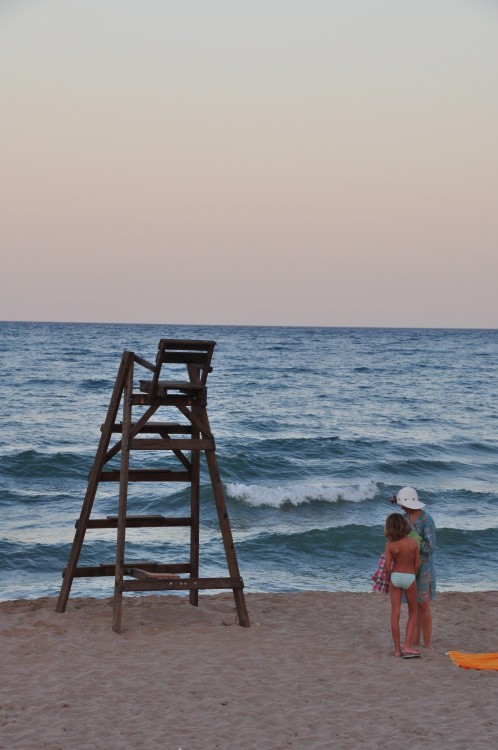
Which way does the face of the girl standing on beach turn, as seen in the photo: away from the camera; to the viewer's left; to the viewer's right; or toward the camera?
away from the camera

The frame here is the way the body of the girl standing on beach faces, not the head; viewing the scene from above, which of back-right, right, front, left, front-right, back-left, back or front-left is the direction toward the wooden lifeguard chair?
left

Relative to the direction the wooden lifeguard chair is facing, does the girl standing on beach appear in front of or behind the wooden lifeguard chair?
behind

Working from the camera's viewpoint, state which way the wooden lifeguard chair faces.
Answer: facing away from the viewer and to the left of the viewer

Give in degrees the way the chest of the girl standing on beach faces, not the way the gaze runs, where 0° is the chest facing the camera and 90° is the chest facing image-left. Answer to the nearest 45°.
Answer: approximately 180°
